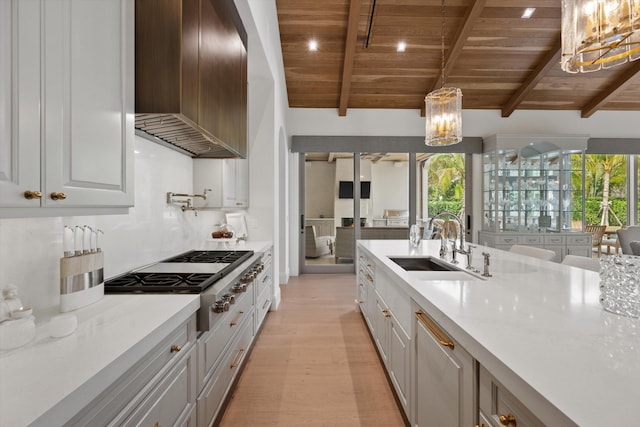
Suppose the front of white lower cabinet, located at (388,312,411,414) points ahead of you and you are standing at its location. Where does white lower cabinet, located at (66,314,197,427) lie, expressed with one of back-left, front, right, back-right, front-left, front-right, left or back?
front-left

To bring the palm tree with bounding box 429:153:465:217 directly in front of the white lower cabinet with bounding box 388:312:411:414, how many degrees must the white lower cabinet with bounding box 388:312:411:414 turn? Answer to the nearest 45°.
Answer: approximately 90° to its right

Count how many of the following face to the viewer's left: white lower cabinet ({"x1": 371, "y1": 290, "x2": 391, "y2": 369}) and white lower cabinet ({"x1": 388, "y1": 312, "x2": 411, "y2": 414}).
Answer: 2

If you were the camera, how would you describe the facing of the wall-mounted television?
facing the viewer

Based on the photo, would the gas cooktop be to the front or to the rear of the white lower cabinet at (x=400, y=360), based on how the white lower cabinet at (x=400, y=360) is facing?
to the front

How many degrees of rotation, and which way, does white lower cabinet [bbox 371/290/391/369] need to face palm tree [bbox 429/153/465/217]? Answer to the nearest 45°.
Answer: approximately 90° to its right

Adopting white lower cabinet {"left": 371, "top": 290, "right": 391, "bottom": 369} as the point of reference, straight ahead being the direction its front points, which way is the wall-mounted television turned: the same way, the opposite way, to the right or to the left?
to the left

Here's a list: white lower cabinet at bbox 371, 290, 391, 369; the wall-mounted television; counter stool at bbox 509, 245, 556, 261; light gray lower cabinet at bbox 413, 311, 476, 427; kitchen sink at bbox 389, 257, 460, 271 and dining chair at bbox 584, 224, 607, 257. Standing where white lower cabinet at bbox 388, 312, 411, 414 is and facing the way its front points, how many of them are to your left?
1

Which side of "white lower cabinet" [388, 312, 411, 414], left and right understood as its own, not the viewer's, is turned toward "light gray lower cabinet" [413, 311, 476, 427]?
left

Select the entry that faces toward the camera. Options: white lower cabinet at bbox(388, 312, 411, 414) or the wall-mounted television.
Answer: the wall-mounted television

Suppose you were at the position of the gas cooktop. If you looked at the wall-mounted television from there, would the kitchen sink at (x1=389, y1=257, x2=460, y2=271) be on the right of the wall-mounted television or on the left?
right

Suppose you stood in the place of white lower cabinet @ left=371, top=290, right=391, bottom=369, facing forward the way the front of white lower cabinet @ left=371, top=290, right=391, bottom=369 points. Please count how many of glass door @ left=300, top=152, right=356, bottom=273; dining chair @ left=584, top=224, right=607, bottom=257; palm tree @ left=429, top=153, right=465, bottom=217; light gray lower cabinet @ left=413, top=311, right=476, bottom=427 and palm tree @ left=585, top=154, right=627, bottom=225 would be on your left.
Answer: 1

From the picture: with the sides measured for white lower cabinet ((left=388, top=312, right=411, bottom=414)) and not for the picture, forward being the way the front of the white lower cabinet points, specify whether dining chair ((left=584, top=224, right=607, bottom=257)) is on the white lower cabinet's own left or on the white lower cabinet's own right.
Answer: on the white lower cabinet's own right

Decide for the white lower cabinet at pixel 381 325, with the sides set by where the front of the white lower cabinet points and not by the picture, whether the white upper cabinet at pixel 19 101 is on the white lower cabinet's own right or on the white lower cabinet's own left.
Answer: on the white lower cabinet's own left

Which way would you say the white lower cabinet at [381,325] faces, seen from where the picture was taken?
facing to the left of the viewer

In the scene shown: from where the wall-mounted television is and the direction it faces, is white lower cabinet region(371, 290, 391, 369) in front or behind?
in front

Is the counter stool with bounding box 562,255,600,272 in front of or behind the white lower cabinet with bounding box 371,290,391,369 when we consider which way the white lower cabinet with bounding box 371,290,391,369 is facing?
behind

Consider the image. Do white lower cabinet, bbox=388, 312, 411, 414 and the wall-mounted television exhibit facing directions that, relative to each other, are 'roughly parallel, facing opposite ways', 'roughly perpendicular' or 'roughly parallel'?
roughly perpendicular

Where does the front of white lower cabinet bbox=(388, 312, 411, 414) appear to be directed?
to the viewer's left
